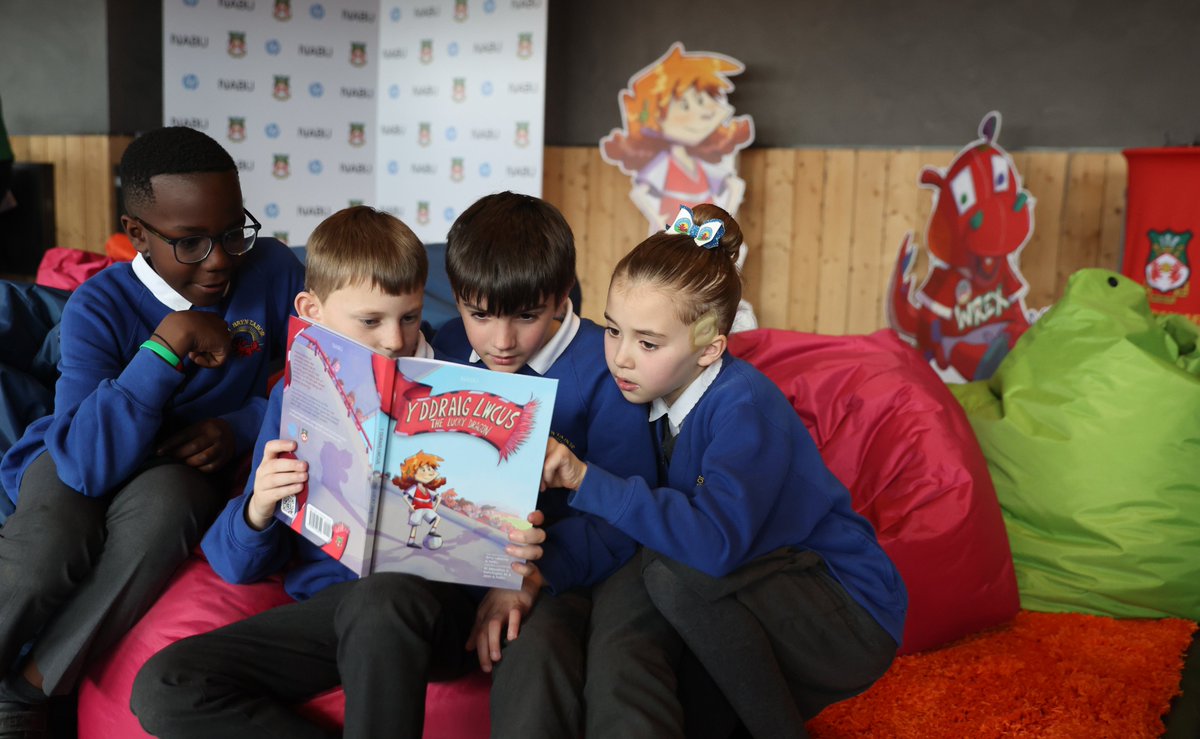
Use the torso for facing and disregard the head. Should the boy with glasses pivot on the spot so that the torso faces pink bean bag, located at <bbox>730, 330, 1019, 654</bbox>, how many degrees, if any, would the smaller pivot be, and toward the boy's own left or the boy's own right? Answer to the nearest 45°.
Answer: approximately 45° to the boy's own left

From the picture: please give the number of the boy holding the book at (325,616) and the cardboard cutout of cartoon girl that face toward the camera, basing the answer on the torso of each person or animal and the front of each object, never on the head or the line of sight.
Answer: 2

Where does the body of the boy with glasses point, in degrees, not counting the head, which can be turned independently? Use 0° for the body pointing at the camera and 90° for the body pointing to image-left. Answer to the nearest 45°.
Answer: approximately 315°

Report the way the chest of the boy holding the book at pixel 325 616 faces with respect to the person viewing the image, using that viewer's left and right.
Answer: facing the viewer

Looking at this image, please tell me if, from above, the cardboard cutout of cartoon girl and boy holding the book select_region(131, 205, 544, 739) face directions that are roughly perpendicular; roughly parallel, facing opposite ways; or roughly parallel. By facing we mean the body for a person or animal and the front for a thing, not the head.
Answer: roughly parallel

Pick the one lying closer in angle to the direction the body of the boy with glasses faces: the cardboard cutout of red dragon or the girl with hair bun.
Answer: the girl with hair bun

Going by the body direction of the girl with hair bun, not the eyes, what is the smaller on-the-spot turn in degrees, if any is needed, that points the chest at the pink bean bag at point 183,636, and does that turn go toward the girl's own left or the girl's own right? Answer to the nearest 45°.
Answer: approximately 45° to the girl's own right

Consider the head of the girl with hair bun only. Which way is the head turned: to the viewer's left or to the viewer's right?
to the viewer's left

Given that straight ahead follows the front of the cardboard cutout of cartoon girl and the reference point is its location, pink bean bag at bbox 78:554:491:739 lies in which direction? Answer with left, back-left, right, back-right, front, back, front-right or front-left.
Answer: front

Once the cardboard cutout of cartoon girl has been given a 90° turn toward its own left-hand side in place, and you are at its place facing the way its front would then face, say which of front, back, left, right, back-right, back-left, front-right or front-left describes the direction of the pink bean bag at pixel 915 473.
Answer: right

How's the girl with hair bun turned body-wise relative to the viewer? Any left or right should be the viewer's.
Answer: facing the viewer and to the left of the viewer

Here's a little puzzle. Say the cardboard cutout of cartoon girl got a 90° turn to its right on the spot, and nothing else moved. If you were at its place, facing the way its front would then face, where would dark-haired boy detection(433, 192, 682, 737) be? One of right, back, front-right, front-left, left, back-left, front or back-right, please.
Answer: left

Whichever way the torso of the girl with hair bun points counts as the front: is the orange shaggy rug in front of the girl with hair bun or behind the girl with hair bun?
behind
